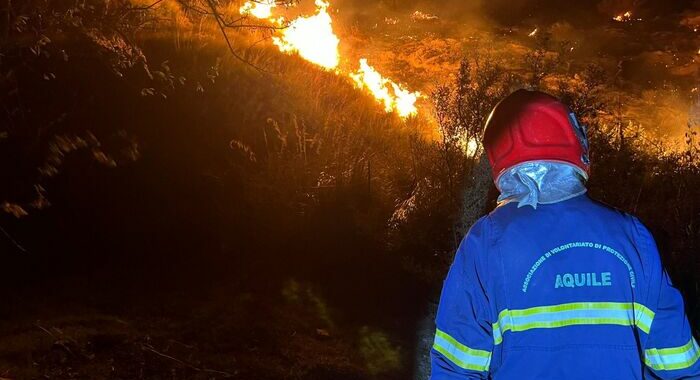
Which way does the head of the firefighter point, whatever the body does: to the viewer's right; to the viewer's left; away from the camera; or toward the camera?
away from the camera

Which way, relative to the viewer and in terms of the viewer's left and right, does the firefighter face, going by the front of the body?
facing away from the viewer
